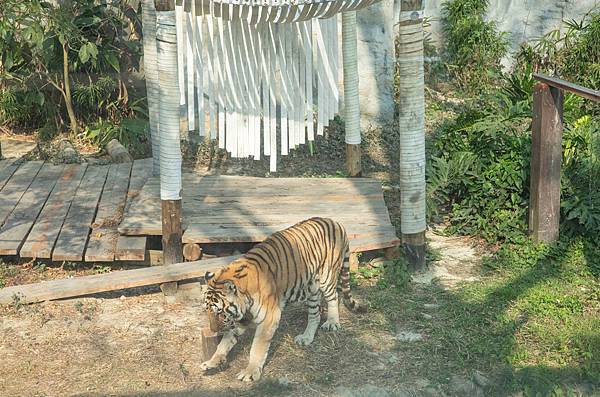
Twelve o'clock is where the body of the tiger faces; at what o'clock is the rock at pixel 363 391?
The rock is roughly at 9 o'clock from the tiger.

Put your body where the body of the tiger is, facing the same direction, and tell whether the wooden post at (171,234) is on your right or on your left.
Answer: on your right

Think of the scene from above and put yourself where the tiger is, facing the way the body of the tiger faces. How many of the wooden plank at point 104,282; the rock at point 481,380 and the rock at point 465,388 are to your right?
1

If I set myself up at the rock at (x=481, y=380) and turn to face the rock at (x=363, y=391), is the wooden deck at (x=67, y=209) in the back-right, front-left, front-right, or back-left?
front-right

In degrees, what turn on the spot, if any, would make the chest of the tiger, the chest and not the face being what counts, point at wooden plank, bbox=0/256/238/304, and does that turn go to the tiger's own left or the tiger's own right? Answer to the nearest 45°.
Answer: approximately 90° to the tiger's own right

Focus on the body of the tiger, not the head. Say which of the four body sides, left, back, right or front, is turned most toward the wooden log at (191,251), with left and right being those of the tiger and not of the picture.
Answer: right

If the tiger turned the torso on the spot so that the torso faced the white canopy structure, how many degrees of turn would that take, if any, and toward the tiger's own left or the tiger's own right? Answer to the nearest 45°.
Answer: approximately 135° to the tiger's own right

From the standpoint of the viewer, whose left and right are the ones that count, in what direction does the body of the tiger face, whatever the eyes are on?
facing the viewer and to the left of the viewer

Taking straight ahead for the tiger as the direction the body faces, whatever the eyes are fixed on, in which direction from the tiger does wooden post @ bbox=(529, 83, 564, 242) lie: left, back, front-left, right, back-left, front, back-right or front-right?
back

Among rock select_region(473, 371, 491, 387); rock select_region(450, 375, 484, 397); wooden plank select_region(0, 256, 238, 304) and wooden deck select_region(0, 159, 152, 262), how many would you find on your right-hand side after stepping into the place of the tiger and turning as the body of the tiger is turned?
2
